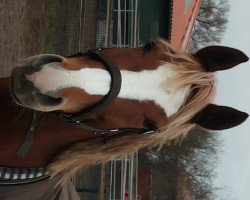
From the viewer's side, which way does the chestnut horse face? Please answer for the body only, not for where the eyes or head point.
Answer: toward the camera

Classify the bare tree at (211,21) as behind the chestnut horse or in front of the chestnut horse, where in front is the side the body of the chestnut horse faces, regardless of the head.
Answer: behind
